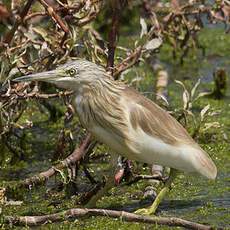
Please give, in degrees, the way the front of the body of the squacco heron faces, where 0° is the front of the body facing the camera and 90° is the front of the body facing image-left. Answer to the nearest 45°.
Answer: approximately 90°
